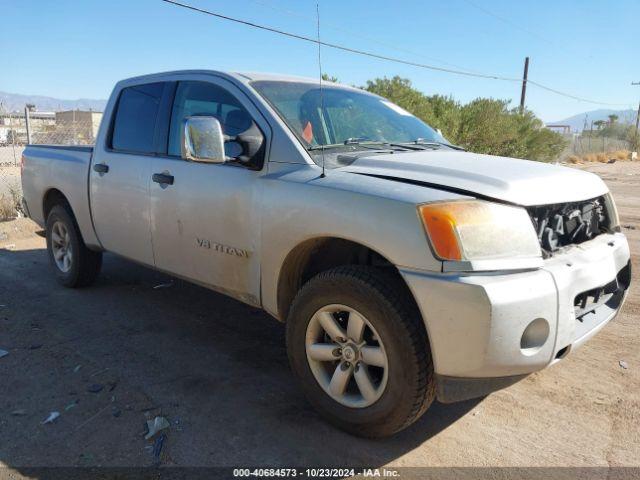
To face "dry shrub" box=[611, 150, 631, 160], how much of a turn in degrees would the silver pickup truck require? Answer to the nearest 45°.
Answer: approximately 90° to its left

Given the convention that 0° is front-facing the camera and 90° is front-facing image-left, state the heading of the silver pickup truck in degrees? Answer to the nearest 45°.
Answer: approximately 315°

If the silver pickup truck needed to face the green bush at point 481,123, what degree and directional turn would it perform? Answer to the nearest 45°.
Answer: approximately 135° to its left

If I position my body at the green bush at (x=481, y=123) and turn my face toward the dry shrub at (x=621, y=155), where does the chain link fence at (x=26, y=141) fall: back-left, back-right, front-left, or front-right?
back-left

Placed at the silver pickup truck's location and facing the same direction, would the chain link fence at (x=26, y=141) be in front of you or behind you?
behind

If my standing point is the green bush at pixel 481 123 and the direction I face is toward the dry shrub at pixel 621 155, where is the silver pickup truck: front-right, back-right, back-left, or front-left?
back-right

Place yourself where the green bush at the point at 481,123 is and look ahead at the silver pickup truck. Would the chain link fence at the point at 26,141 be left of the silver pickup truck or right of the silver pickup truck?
right
